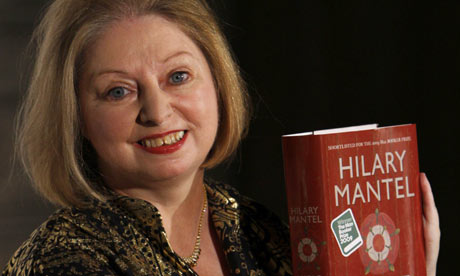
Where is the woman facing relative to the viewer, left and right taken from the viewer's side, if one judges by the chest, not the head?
facing the viewer and to the right of the viewer
